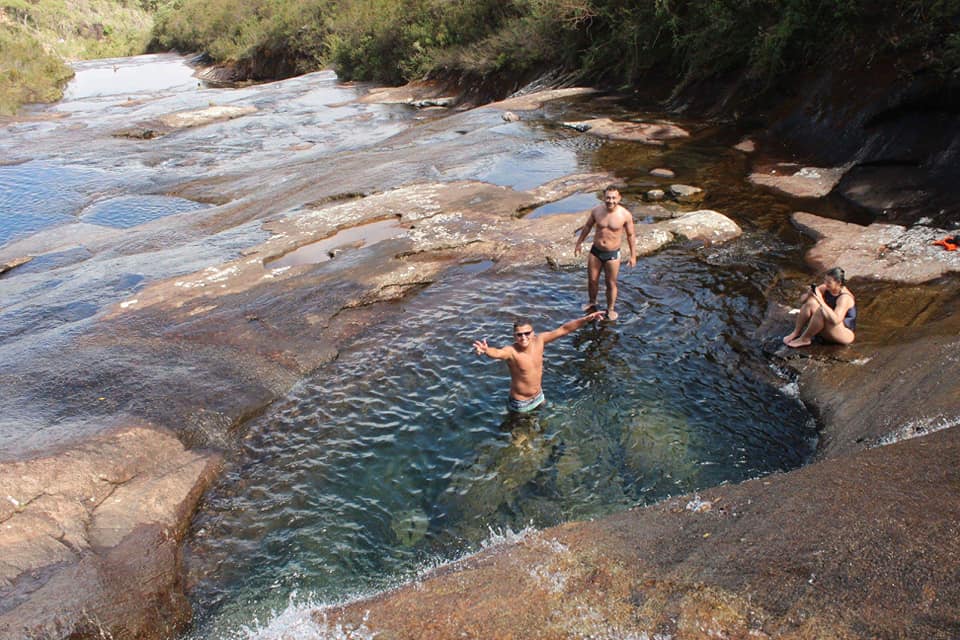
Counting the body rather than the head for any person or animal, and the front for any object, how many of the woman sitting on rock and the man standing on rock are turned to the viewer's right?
0

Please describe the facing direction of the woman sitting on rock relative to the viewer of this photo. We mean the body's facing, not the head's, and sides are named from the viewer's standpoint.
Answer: facing the viewer and to the left of the viewer

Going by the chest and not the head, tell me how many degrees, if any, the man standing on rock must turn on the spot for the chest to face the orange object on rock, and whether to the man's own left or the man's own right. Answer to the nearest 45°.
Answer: approximately 90° to the man's own left

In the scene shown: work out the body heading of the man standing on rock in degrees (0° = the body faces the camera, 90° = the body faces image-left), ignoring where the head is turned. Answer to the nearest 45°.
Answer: approximately 0°

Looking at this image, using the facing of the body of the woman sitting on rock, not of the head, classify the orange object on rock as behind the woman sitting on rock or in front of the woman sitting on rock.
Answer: behind

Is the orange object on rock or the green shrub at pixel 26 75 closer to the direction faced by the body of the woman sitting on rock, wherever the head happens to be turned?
the green shrub

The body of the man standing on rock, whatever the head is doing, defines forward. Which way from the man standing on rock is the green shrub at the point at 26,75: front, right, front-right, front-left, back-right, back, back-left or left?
back-right

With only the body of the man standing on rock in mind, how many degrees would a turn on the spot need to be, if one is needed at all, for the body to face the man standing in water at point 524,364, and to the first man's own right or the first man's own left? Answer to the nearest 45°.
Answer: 0° — they already face them

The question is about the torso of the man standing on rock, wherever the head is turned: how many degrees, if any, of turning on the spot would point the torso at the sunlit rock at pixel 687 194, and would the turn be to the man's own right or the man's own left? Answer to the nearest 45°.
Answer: approximately 180°

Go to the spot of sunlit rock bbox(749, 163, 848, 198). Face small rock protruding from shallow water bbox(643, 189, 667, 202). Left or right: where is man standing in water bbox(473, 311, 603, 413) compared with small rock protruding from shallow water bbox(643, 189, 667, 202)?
left

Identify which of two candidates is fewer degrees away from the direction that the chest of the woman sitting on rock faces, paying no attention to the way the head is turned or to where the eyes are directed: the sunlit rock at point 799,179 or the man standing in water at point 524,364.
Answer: the man standing in water
